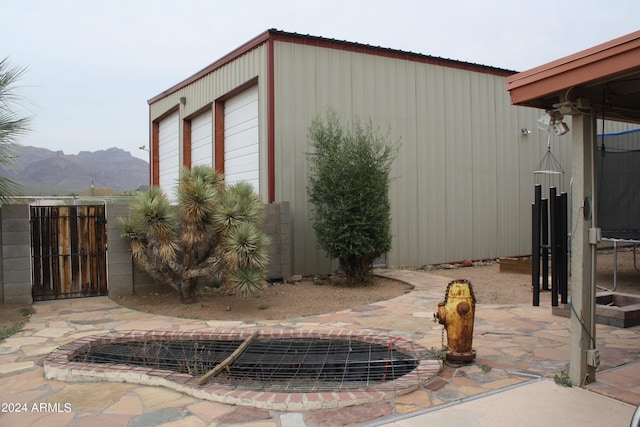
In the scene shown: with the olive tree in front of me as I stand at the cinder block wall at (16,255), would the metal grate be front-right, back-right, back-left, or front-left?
front-right

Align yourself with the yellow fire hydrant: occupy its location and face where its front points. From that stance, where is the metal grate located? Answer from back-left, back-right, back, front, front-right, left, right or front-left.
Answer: front

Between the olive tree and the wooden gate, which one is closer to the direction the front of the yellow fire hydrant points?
the wooden gate

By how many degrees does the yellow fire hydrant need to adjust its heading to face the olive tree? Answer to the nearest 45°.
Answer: approximately 90° to its right

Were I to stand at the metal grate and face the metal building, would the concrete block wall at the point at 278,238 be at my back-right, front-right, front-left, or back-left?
front-left

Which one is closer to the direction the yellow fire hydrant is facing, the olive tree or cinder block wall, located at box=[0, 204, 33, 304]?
the cinder block wall

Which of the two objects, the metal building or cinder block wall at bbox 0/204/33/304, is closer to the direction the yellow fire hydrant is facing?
the cinder block wall

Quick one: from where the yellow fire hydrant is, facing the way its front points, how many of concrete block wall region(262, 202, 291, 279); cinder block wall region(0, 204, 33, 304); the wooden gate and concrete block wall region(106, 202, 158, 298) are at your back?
0

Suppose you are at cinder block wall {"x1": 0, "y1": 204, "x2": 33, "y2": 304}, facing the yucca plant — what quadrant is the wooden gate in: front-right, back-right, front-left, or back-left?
front-left

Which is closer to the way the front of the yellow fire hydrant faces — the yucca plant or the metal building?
the yucca plant
